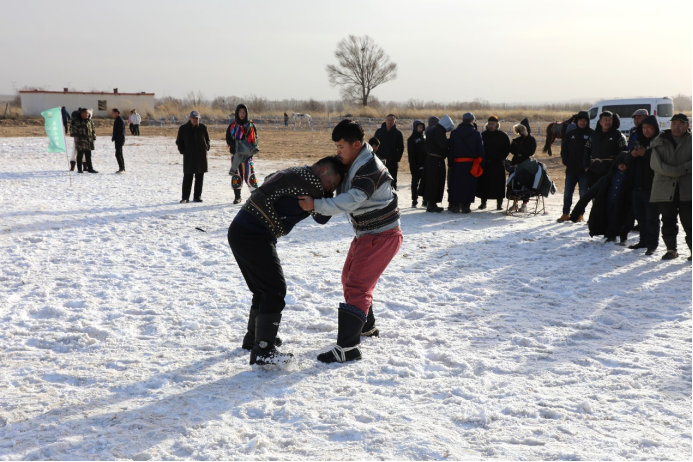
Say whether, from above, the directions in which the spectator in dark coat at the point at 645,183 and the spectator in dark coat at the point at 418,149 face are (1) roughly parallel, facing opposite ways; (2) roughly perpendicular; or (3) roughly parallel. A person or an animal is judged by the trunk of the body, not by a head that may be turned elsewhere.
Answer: roughly perpendicular

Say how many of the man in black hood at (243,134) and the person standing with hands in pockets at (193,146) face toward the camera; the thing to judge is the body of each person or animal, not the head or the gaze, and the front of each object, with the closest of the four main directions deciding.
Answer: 2

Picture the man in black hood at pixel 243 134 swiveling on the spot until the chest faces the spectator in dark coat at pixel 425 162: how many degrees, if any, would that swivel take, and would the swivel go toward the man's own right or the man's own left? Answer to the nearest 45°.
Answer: approximately 90° to the man's own left

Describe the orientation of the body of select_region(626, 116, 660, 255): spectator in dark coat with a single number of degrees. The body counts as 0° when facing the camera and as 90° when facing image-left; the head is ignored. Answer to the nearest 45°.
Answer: approximately 45°

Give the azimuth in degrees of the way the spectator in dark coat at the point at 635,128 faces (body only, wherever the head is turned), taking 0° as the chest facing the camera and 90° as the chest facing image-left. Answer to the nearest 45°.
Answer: approximately 45°
